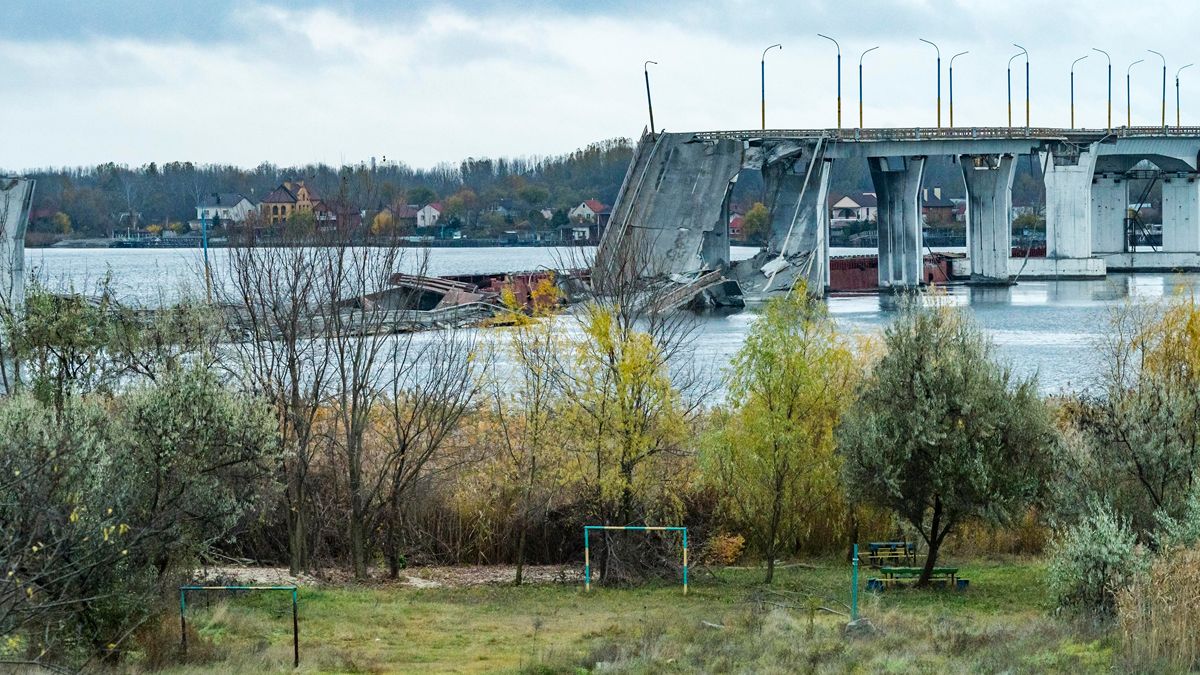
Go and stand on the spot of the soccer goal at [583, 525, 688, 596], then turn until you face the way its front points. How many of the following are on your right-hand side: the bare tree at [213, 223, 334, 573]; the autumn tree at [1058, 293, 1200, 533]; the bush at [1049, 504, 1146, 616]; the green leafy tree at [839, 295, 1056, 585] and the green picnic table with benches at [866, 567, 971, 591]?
1

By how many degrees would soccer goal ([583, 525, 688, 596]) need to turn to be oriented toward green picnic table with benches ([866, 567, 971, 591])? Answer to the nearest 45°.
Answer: approximately 90° to its left

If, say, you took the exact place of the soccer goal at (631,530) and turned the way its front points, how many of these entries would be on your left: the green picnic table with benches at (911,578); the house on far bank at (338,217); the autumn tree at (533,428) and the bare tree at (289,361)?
1

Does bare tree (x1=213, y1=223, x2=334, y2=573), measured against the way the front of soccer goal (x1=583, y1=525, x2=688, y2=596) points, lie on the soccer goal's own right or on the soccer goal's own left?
on the soccer goal's own right

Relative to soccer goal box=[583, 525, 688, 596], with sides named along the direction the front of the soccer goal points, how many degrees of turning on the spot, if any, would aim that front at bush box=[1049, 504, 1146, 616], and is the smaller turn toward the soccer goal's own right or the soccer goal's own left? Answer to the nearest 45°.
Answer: approximately 45° to the soccer goal's own left

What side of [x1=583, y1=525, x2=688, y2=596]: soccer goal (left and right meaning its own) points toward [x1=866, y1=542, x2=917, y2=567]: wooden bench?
left

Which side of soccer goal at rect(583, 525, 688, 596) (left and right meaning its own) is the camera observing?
front

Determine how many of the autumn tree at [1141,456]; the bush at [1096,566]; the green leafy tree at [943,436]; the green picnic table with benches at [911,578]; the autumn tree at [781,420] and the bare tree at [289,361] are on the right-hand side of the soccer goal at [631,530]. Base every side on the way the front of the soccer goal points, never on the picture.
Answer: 1

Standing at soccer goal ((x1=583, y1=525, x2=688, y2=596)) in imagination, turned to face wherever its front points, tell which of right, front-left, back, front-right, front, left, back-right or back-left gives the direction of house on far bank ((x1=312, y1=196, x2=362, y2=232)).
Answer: back-right

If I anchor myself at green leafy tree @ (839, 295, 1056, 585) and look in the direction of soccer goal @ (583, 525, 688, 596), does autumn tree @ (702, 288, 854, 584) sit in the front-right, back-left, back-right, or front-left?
front-right
